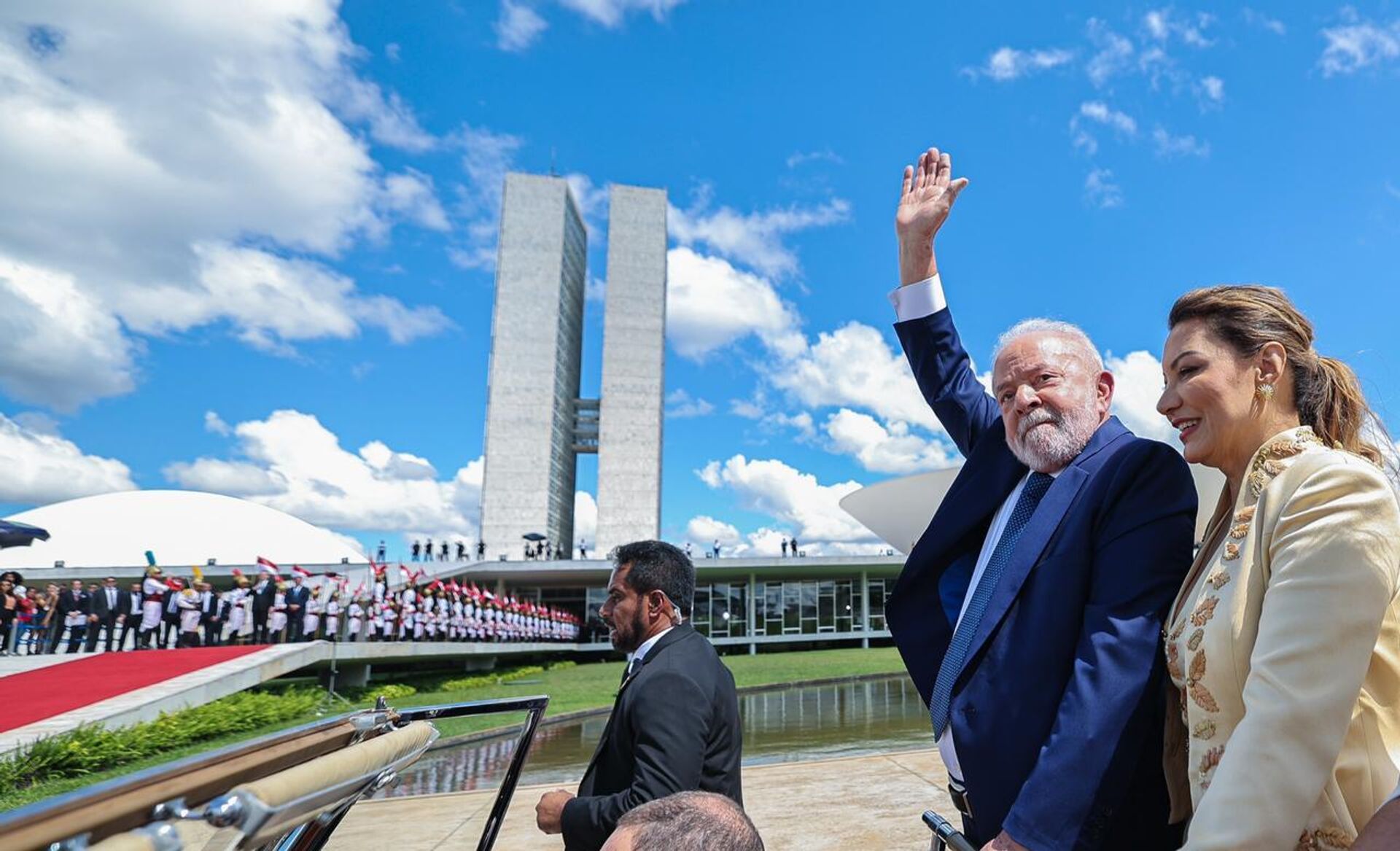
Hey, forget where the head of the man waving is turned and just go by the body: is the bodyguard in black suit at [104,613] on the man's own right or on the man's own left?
on the man's own right

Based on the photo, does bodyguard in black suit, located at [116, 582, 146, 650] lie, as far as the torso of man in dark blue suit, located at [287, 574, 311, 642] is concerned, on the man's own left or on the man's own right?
on the man's own right

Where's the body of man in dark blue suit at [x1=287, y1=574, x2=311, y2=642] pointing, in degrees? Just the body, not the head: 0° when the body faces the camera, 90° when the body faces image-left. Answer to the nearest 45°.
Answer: approximately 0°

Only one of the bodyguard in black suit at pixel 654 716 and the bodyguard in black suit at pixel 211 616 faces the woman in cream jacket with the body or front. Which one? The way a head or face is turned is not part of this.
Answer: the bodyguard in black suit at pixel 211 616

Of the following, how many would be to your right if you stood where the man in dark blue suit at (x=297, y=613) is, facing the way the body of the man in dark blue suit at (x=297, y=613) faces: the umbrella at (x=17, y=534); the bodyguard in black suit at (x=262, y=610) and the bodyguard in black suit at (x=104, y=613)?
3

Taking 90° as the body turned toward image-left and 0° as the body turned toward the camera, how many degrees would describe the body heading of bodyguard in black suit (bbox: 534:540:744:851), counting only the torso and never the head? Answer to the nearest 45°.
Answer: approximately 90°

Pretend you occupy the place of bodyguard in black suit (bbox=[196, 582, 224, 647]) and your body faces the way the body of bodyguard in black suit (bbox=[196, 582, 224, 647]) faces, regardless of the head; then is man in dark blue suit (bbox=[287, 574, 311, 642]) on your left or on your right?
on your left

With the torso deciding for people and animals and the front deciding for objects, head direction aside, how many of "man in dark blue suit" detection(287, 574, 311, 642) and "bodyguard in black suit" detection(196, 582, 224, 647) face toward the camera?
2
